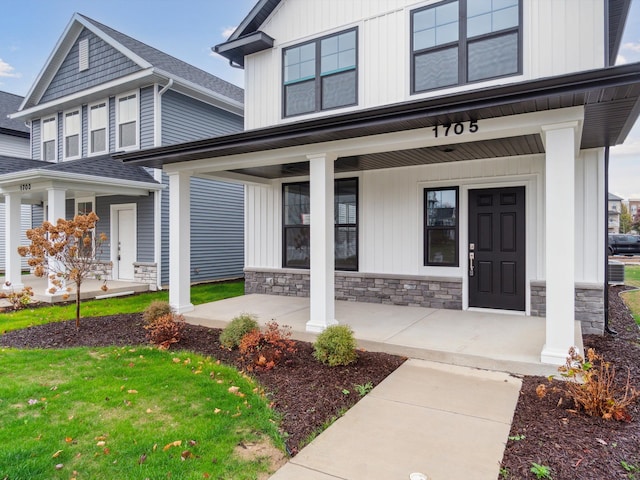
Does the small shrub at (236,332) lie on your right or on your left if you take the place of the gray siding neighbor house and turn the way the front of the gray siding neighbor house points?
on your left

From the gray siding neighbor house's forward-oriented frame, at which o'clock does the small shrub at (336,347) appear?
The small shrub is roughly at 10 o'clock from the gray siding neighbor house.

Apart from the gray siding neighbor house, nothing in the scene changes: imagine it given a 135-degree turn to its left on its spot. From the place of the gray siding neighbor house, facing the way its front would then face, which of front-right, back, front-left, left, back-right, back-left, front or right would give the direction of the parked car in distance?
front

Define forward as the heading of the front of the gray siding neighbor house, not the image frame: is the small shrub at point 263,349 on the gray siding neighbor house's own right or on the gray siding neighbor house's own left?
on the gray siding neighbor house's own left

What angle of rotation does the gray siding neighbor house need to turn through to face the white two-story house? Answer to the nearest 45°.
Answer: approximately 90° to its left
